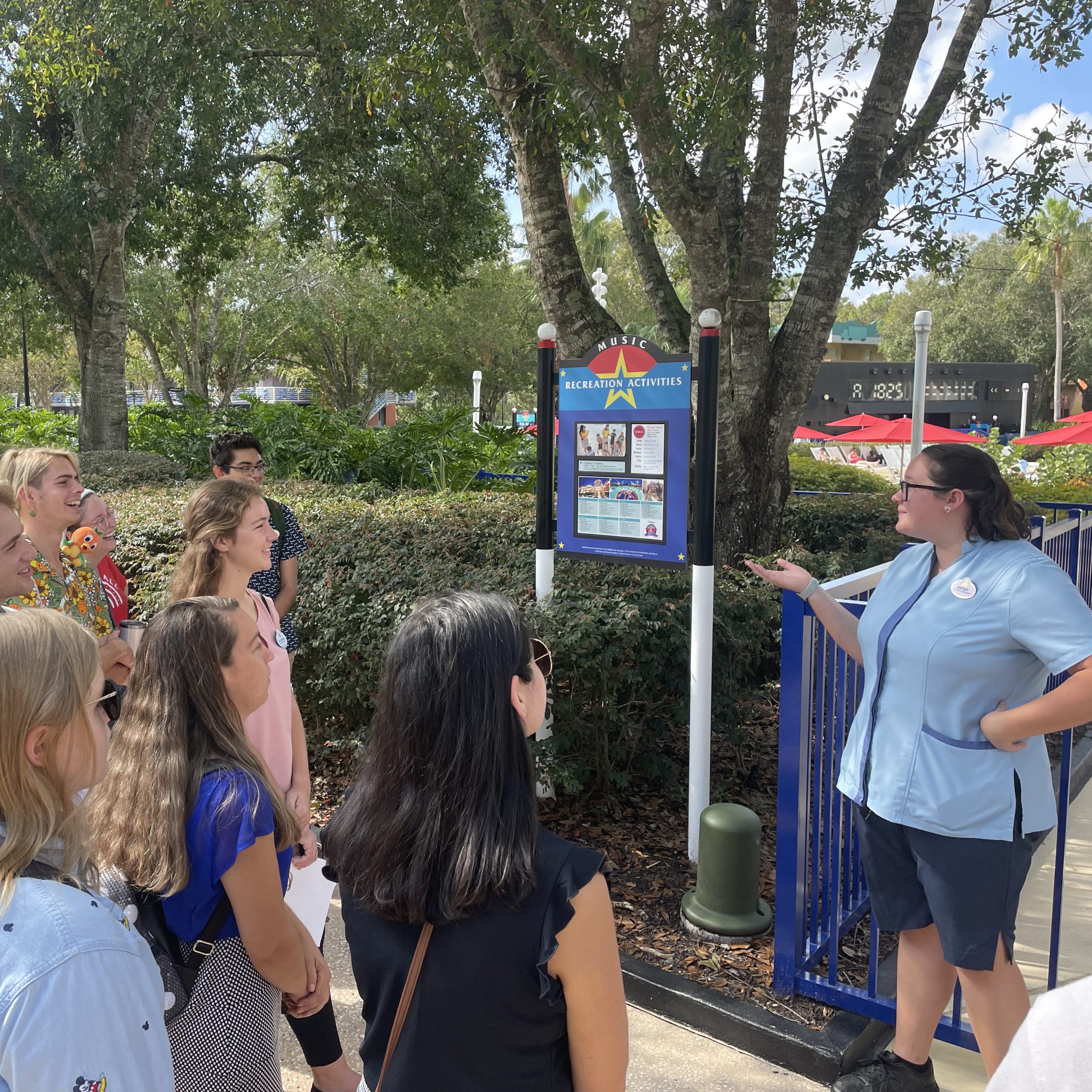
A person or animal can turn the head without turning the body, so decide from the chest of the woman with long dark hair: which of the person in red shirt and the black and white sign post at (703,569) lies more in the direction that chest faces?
the black and white sign post

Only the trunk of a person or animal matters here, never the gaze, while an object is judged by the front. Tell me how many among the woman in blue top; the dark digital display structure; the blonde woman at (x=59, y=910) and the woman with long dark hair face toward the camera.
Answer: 1

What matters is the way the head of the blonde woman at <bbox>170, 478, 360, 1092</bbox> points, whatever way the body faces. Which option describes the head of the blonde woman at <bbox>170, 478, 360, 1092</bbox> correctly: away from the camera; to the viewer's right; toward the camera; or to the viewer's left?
to the viewer's right

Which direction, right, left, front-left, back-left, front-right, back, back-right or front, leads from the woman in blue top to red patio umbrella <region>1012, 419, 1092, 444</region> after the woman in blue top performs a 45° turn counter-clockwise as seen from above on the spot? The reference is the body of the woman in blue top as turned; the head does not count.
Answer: front

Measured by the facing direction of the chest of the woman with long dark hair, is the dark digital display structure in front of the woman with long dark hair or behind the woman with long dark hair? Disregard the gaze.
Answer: in front

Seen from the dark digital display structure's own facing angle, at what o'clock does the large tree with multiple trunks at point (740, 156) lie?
The large tree with multiple trunks is roughly at 12 o'clock from the dark digital display structure.

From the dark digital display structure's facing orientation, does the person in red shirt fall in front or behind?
in front

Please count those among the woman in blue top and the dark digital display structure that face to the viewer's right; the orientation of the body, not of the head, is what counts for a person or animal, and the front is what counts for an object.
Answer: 1

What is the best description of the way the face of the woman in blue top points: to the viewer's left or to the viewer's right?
to the viewer's right

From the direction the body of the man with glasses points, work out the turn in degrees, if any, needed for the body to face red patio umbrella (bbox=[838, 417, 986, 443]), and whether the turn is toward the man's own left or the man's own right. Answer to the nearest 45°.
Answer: approximately 90° to the man's own left

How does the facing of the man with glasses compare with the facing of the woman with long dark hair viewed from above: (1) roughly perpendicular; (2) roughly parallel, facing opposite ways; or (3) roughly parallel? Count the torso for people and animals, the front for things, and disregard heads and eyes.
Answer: roughly perpendicular
